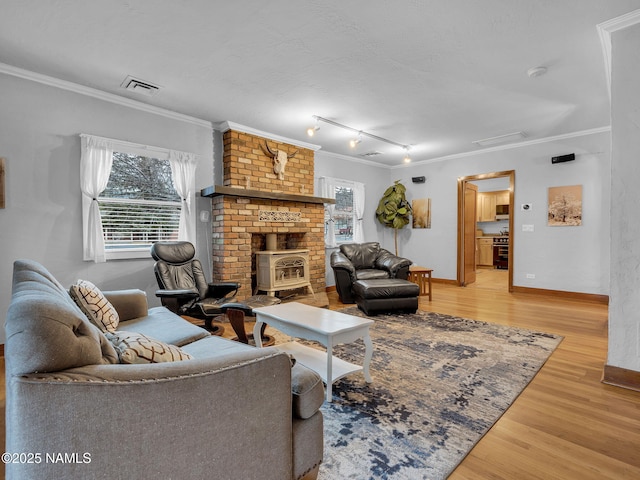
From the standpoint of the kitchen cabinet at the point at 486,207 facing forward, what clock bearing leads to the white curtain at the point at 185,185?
The white curtain is roughly at 1 o'clock from the kitchen cabinet.

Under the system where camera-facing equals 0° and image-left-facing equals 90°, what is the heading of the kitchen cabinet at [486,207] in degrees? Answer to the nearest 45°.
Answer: approximately 0°

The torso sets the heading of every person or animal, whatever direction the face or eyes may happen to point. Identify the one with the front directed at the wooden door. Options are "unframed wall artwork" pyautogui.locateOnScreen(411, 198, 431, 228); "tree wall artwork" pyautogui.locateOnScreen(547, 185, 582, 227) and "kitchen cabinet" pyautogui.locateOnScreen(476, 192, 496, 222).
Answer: the kitchen cabinet

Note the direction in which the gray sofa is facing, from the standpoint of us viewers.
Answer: facing to the right of the viewer

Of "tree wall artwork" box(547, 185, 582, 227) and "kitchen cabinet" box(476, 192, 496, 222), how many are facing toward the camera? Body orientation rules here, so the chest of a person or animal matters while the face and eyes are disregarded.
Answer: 2

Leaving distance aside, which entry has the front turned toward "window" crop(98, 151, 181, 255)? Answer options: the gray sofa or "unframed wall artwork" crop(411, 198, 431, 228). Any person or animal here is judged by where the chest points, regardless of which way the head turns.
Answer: the unframed wall artwork

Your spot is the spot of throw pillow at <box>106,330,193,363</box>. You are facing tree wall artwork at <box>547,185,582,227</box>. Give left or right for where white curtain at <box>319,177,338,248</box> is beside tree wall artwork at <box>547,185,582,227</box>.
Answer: left

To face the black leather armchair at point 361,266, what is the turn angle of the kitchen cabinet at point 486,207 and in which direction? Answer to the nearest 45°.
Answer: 0° — it already faces it

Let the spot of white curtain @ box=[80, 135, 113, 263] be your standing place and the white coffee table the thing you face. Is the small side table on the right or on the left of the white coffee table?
left
